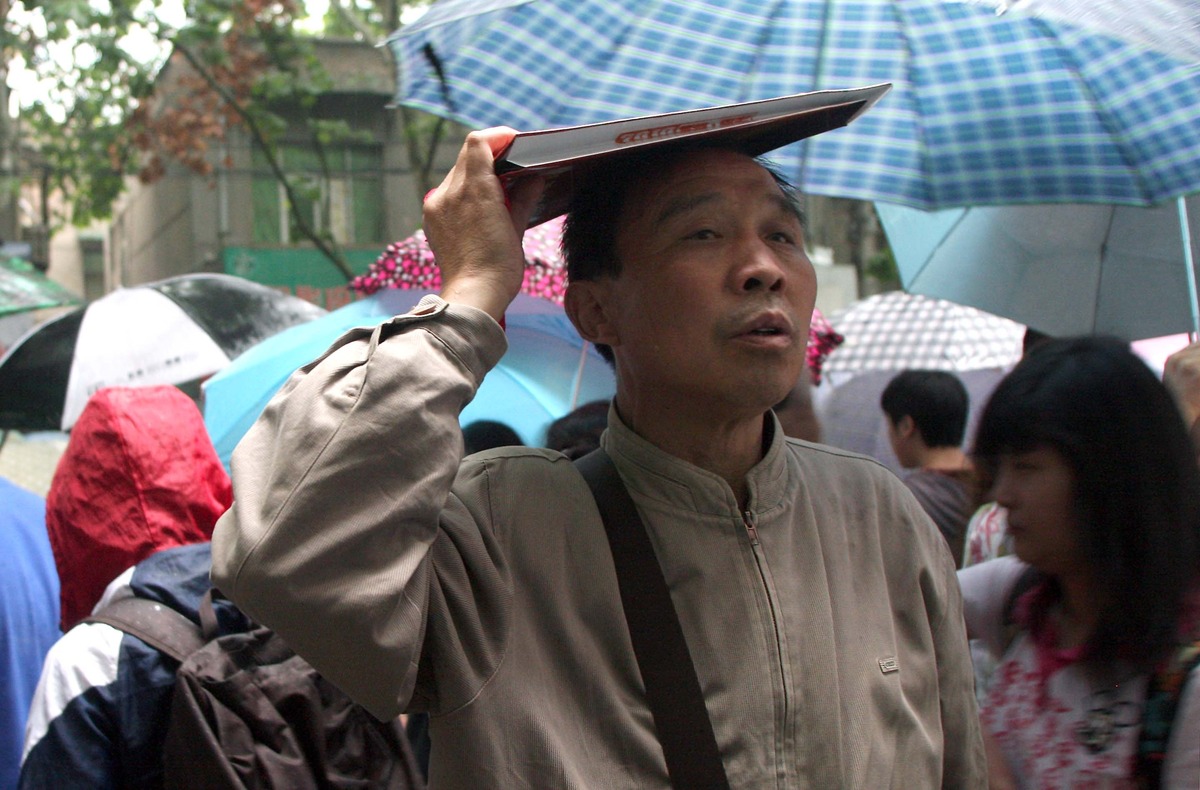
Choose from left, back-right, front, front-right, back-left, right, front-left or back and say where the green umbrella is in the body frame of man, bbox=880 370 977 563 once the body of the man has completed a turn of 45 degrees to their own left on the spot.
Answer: front

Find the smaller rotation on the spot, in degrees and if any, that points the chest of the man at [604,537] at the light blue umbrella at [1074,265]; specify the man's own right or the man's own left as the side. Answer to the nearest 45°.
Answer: approximately 90° to the man's own left

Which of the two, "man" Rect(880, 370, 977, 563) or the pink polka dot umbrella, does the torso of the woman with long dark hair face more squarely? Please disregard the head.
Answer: the pink polka dot umbrella

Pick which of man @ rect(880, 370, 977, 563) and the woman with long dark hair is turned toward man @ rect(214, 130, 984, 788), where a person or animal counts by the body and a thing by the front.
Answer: the woman with long dark hair

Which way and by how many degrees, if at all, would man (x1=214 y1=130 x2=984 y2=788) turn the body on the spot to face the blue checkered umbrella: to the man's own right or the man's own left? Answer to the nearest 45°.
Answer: approximately 135° to the man's own left

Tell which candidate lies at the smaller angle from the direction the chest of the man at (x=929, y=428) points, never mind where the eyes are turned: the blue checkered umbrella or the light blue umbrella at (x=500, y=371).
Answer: the light blue umbrella

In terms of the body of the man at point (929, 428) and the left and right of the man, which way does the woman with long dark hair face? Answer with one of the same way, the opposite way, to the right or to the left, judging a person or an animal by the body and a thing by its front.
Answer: to the left

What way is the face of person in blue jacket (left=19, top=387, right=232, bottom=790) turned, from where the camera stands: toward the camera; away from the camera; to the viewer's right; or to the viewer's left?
away from the camera

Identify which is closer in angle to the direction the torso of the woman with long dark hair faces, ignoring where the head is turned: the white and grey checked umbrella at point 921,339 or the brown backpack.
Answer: the brown backpack

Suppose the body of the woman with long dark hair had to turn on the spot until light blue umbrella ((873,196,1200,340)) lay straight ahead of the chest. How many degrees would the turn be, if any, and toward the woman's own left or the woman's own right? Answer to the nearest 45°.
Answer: approximately 135° to the woman's own right

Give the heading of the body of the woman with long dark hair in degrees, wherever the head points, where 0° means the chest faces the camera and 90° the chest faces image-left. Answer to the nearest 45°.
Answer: approximately 45°

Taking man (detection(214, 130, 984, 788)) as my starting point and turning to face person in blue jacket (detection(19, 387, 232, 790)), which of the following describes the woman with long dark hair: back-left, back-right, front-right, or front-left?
back-right
